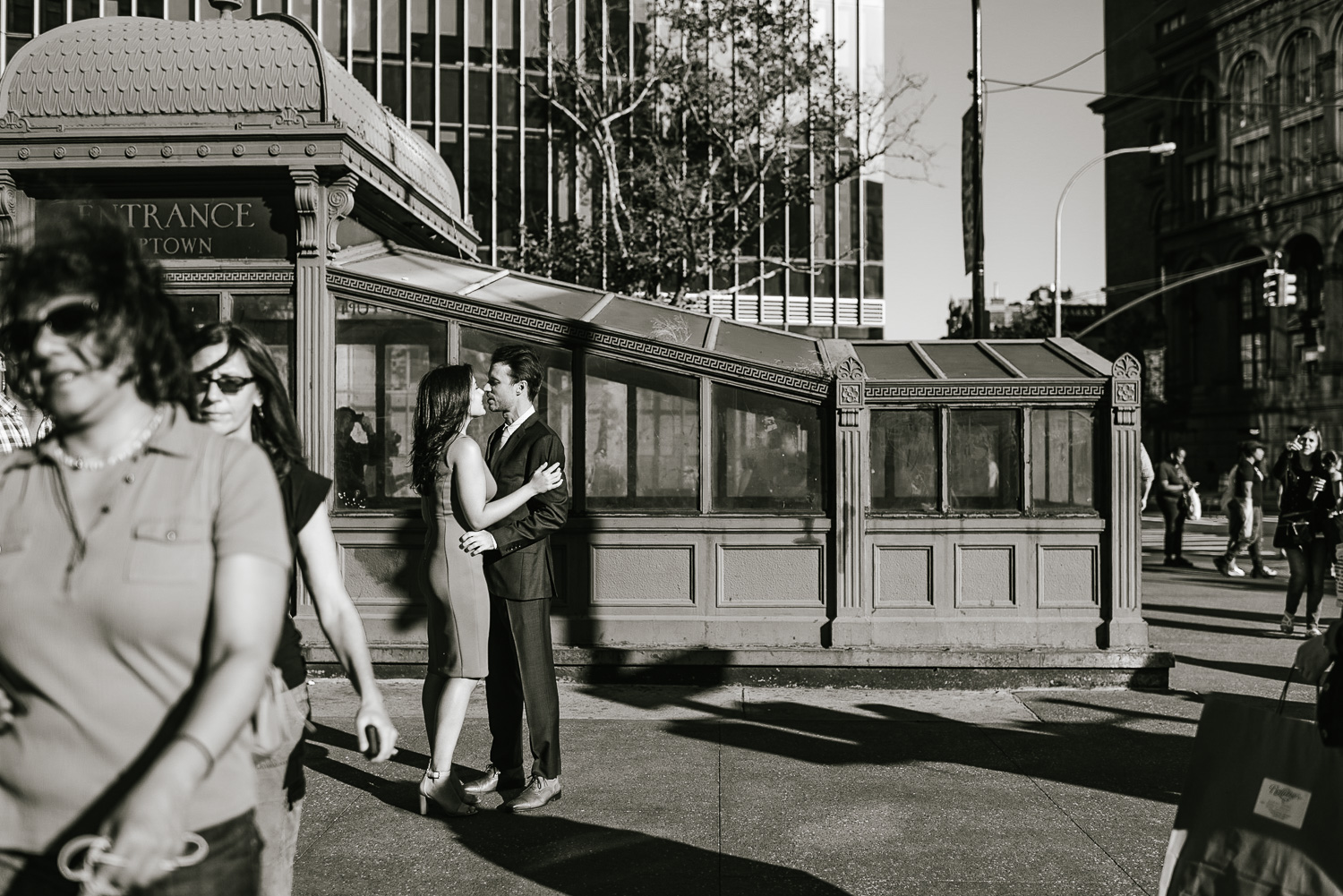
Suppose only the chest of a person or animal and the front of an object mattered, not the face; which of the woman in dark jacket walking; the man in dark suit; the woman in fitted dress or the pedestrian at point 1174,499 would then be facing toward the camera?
the woman in dark jacket walking

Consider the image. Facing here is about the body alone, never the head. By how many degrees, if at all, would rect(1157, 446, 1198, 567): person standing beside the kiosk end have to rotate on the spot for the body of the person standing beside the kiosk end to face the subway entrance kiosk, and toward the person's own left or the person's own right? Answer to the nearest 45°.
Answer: approximately 90° to the person's own right

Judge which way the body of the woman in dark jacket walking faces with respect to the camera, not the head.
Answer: toward the camera

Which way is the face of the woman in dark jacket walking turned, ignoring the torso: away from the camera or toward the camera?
toward the camera

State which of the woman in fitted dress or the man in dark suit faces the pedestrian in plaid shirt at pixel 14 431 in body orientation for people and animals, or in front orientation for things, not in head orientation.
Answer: the man in dark suit

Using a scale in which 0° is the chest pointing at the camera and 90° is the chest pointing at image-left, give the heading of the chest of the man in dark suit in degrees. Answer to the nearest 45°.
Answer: approximately 90°

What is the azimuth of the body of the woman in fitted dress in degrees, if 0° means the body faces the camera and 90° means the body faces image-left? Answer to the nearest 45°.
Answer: approximately 270°

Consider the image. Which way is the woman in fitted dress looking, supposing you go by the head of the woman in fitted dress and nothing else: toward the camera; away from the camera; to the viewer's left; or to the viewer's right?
to the viewer's right

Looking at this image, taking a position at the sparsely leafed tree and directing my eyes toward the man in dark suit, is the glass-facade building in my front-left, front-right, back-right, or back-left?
back-right

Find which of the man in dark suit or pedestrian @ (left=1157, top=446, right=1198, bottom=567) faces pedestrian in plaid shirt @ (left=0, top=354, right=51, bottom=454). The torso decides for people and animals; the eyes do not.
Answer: the man in dark suit

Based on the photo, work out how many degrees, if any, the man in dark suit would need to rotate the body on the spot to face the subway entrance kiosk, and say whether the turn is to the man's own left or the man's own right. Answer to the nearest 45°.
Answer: approximately 90° to the man's own right

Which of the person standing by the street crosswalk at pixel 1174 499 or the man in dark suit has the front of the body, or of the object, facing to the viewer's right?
the person standing by the street crosswalk

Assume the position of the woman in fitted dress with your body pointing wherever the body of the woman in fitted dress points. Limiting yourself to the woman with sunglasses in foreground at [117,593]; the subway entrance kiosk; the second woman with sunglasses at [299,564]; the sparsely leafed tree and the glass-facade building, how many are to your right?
2

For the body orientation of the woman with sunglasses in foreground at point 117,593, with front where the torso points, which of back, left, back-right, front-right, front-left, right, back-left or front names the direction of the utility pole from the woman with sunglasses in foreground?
back

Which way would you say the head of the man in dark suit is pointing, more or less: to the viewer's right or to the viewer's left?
to the viewer's left

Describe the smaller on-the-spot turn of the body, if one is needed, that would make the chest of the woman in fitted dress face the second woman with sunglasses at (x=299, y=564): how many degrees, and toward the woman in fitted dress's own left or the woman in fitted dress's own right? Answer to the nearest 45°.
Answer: approximately 90° to the woman in fitted dress's own right
